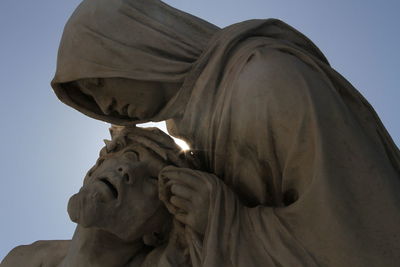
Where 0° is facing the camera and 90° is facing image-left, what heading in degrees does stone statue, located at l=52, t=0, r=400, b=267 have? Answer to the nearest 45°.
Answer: approximately 90°
